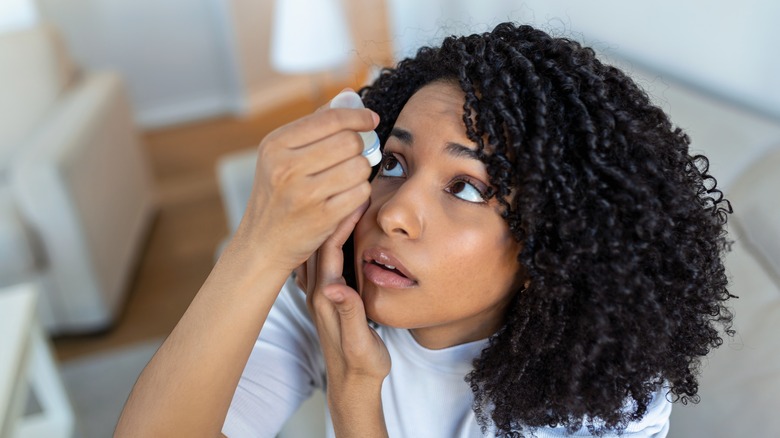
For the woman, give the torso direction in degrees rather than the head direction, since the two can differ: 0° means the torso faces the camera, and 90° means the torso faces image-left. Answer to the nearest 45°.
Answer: approximately 45°

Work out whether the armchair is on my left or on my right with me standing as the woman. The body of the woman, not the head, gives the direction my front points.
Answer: on my right

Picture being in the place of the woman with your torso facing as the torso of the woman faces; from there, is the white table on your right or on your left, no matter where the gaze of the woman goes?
on your right
